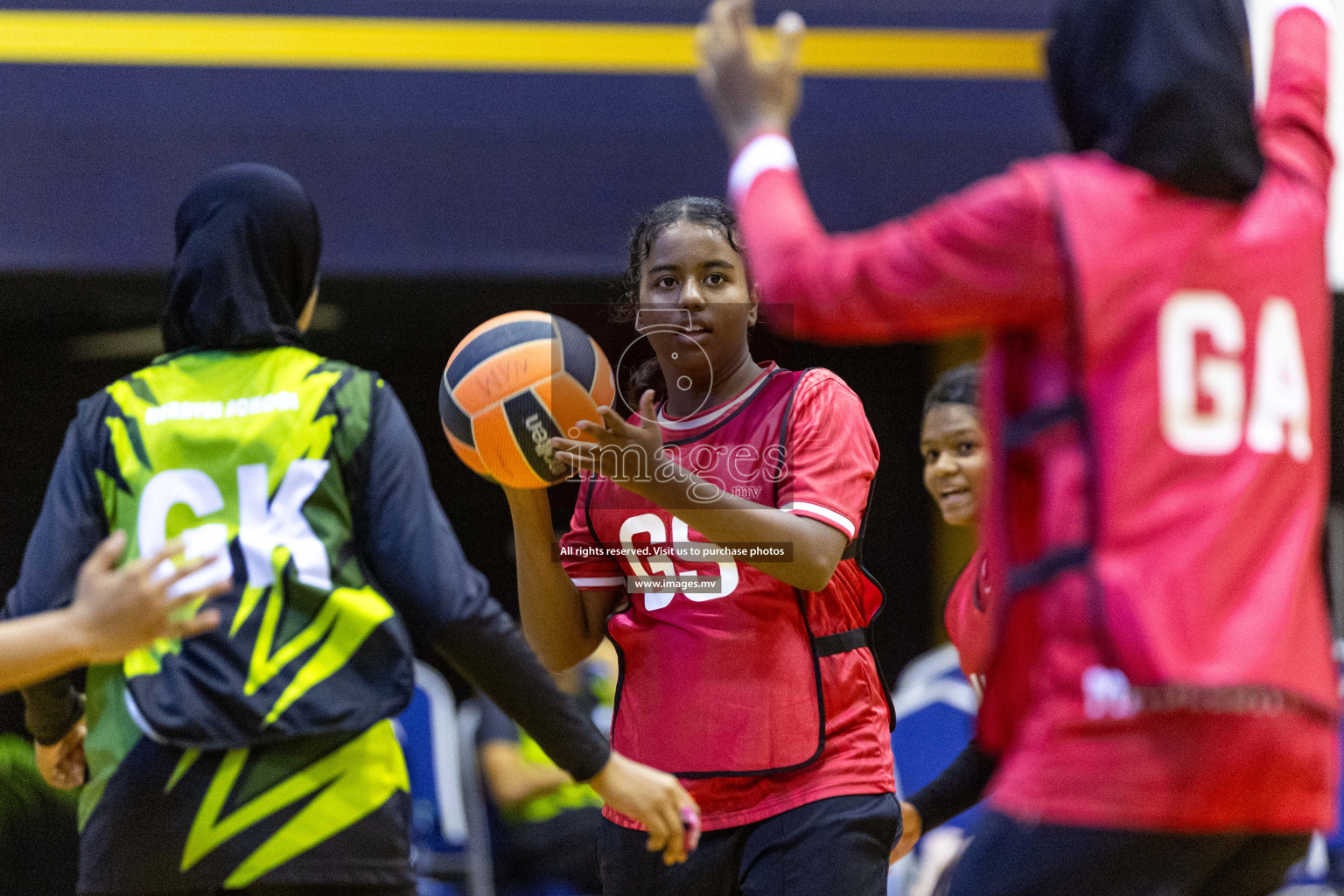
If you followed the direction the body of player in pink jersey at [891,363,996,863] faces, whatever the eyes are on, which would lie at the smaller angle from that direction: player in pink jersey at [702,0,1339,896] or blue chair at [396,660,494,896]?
the player in pink jersey

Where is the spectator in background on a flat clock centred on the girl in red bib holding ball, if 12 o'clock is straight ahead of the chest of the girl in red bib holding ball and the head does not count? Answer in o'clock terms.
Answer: The spectator in background is roughly at 4 o'clock from the girl in red bib holding ball.

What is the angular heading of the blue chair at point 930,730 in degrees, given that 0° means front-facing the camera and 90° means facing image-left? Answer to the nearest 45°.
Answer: approximately 45°

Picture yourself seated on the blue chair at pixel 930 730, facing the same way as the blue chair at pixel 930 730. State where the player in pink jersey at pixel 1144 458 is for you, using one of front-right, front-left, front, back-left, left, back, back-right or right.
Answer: front-left

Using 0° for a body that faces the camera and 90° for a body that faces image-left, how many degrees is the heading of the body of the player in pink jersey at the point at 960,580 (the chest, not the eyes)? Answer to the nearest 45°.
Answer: approximately 45°

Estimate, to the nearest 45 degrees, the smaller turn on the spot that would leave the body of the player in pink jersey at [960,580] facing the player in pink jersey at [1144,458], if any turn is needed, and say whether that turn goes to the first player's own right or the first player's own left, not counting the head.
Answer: approximately 45° to the first player's own left

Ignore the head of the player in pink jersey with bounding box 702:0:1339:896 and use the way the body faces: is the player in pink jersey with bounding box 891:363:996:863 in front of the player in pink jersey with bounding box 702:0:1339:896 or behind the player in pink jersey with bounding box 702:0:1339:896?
in front

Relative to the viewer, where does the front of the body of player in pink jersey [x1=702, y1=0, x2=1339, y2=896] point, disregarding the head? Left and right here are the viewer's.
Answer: facing away from the viewer and to the left of the viewer

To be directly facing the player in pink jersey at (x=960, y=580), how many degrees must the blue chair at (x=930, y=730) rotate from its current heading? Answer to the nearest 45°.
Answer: approximately 45° to its left

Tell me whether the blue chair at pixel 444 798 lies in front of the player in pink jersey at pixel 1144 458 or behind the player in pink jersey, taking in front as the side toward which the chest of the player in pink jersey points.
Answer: in front

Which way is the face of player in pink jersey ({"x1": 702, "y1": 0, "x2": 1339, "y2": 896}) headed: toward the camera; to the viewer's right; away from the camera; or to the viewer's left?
away from the camera

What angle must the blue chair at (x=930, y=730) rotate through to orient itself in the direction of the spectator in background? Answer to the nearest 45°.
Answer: approximately 45° to its right

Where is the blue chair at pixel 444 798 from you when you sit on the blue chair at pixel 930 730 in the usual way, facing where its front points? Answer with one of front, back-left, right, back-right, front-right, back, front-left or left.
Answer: front-right

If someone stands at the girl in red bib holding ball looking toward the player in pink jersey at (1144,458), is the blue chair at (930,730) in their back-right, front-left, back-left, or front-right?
back-left
